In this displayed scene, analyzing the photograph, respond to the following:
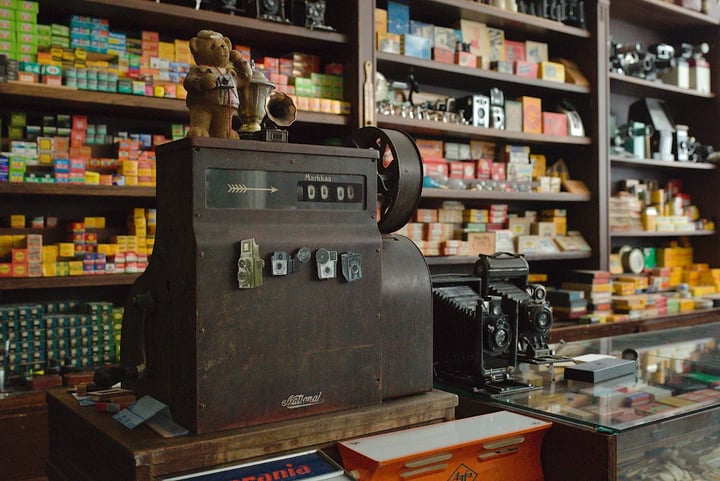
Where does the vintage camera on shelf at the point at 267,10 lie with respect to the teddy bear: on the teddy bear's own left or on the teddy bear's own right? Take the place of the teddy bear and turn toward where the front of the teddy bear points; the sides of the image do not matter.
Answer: on the teddy bear's own left

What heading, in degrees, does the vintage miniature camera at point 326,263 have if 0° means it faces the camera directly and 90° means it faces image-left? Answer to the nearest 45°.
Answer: approximately 0°

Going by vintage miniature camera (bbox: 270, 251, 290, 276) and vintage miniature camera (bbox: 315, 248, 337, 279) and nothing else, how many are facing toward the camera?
2

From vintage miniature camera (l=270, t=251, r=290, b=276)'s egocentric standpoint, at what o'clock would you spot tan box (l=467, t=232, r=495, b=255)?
The tan box is roughly at 7 o'clock from the vintage miniature camera.

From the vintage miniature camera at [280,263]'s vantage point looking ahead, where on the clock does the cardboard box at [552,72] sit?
The cardboard box is roughly at 7 o'clock from the vintage miniature camera.

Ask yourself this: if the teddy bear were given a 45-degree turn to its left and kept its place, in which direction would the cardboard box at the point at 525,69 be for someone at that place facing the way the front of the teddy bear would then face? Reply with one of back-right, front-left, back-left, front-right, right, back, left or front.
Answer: front-left

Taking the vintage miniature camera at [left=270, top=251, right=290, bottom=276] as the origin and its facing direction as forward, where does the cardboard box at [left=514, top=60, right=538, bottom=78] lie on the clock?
The cardboard box is roughly at 7 o'clock from the vintage miniature camera.

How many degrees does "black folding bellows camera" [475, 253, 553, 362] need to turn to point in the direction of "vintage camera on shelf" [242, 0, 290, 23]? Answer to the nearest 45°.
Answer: approximately 180°

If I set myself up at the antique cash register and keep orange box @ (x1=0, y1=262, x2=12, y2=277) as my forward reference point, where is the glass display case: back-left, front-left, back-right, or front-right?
back-right

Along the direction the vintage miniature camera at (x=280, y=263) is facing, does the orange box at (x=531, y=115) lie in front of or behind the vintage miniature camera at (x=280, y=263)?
behind

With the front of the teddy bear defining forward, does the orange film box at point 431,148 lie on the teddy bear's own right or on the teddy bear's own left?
on the teddy bear's own left
